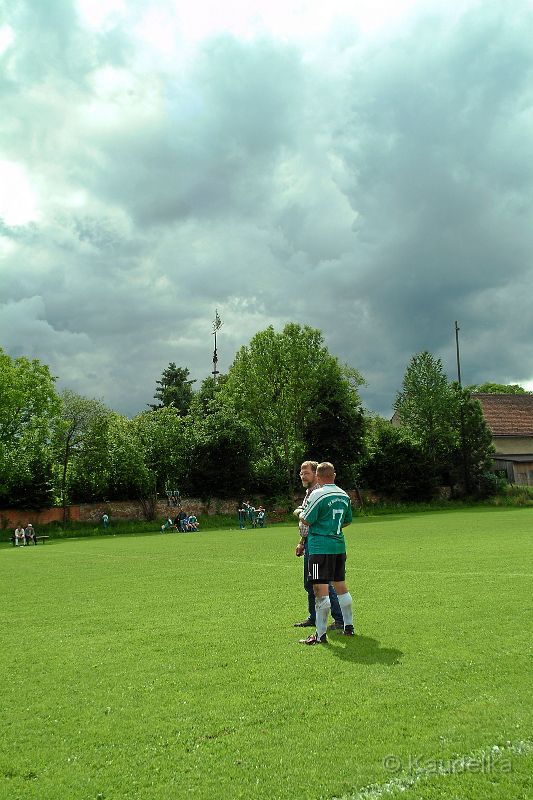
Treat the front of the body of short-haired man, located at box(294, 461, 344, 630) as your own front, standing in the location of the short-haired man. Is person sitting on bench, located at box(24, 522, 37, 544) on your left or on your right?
on your right

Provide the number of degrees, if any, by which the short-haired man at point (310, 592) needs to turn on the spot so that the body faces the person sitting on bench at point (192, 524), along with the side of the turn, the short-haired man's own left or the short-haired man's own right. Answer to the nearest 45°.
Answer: approximately 135° to the short-haired man's own right

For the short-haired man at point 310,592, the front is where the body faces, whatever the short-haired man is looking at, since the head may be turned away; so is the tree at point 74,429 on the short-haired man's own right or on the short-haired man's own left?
on the short-haired man's own right

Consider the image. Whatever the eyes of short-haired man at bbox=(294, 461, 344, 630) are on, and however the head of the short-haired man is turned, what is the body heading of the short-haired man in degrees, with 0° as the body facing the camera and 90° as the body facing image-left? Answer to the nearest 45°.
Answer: approximately 45°

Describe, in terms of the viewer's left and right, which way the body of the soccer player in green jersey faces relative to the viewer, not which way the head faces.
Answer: facing away from the viewer and to the left of the viewer

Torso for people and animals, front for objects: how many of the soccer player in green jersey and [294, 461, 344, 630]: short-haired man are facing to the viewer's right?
0

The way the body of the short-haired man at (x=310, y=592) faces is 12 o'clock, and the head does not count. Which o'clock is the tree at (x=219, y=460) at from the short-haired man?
The tree is roughly at 4 o'clock from the short-haired man.

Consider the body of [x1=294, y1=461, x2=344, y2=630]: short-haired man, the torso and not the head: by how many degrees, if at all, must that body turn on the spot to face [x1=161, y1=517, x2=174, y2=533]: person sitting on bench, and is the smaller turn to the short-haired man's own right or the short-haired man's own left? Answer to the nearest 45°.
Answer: approximately 135° to the short-haired man's own right

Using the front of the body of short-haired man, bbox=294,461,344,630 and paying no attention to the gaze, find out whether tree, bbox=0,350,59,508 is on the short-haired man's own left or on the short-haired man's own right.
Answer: on the short-haired man's own right

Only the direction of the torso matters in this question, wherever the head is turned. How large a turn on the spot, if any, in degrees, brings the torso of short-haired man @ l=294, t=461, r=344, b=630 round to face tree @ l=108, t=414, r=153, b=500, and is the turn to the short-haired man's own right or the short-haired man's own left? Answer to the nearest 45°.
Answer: approximately 135° to the short-haired man's own right

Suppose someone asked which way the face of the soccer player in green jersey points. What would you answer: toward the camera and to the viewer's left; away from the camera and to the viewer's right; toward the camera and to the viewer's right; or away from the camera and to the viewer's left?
away from the camera and to the viewer's left

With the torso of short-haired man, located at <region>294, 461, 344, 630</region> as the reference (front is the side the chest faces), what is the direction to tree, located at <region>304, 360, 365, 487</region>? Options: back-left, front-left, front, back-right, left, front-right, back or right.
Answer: back-right
